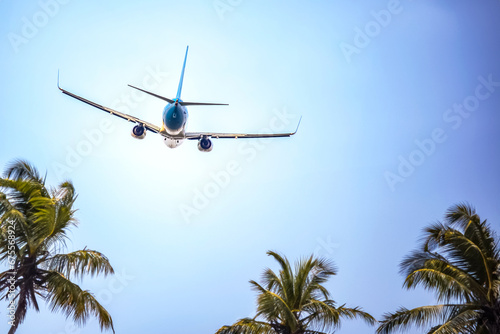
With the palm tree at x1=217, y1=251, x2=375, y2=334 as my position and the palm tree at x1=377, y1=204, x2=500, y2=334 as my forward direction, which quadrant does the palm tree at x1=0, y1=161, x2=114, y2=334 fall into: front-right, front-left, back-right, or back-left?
back-right

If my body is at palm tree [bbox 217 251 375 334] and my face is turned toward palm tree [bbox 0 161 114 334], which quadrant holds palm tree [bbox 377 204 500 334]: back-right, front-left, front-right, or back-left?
back-left

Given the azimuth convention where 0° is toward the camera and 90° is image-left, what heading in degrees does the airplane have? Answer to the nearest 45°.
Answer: approximately 180°
